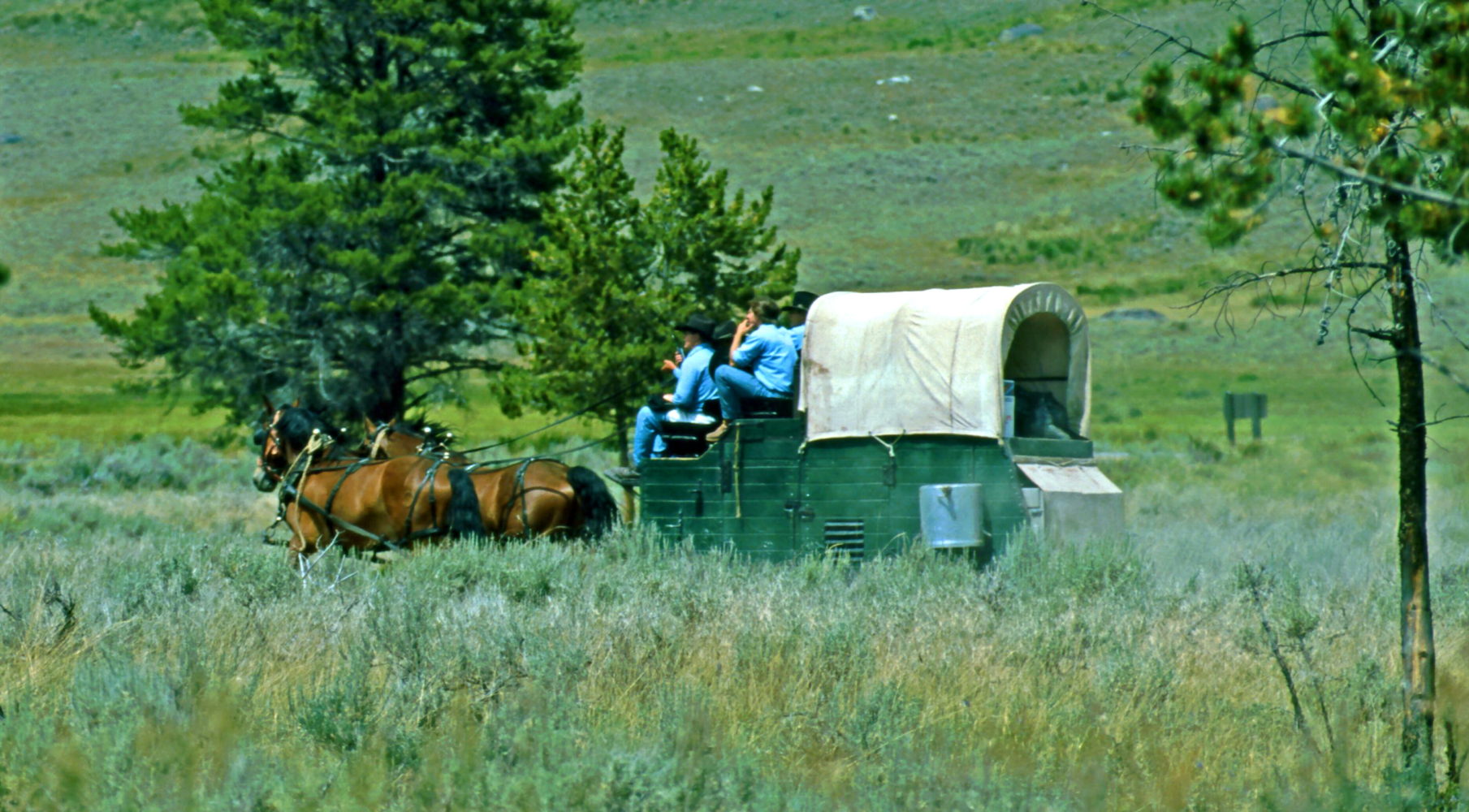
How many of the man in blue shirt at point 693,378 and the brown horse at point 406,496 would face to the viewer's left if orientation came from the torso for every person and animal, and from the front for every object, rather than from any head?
2

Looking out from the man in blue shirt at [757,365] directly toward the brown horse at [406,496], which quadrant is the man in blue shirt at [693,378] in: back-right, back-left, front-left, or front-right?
front-right

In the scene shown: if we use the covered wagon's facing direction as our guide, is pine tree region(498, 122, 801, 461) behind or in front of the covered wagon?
in front

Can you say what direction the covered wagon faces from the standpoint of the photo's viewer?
facing away from the viewer and to the left of the viewer

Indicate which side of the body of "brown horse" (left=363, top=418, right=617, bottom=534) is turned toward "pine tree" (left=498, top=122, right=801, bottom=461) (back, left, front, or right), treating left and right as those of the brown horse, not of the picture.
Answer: right

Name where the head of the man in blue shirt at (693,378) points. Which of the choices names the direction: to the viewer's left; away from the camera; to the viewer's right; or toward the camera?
to the viewer's left

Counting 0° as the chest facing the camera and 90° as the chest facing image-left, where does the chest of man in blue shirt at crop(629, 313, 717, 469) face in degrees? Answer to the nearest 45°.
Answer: approximately 90°

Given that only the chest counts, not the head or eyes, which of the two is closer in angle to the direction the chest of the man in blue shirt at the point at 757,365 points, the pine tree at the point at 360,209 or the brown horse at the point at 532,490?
the brown horse

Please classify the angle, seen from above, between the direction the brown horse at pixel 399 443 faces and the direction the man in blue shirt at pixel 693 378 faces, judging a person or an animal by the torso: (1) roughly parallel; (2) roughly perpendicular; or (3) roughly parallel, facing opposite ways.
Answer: roughly parallel

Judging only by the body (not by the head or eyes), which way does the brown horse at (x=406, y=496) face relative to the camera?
to the viewer's left

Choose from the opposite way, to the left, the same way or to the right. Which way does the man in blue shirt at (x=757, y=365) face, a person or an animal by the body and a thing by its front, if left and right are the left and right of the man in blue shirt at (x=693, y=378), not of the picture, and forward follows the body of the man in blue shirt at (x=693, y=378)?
the same way

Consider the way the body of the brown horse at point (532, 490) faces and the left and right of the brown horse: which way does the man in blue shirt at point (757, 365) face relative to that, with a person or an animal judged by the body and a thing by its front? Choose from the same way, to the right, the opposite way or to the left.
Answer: the same way

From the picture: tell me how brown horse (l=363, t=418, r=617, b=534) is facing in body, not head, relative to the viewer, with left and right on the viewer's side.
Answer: facing to the left of the viewer
